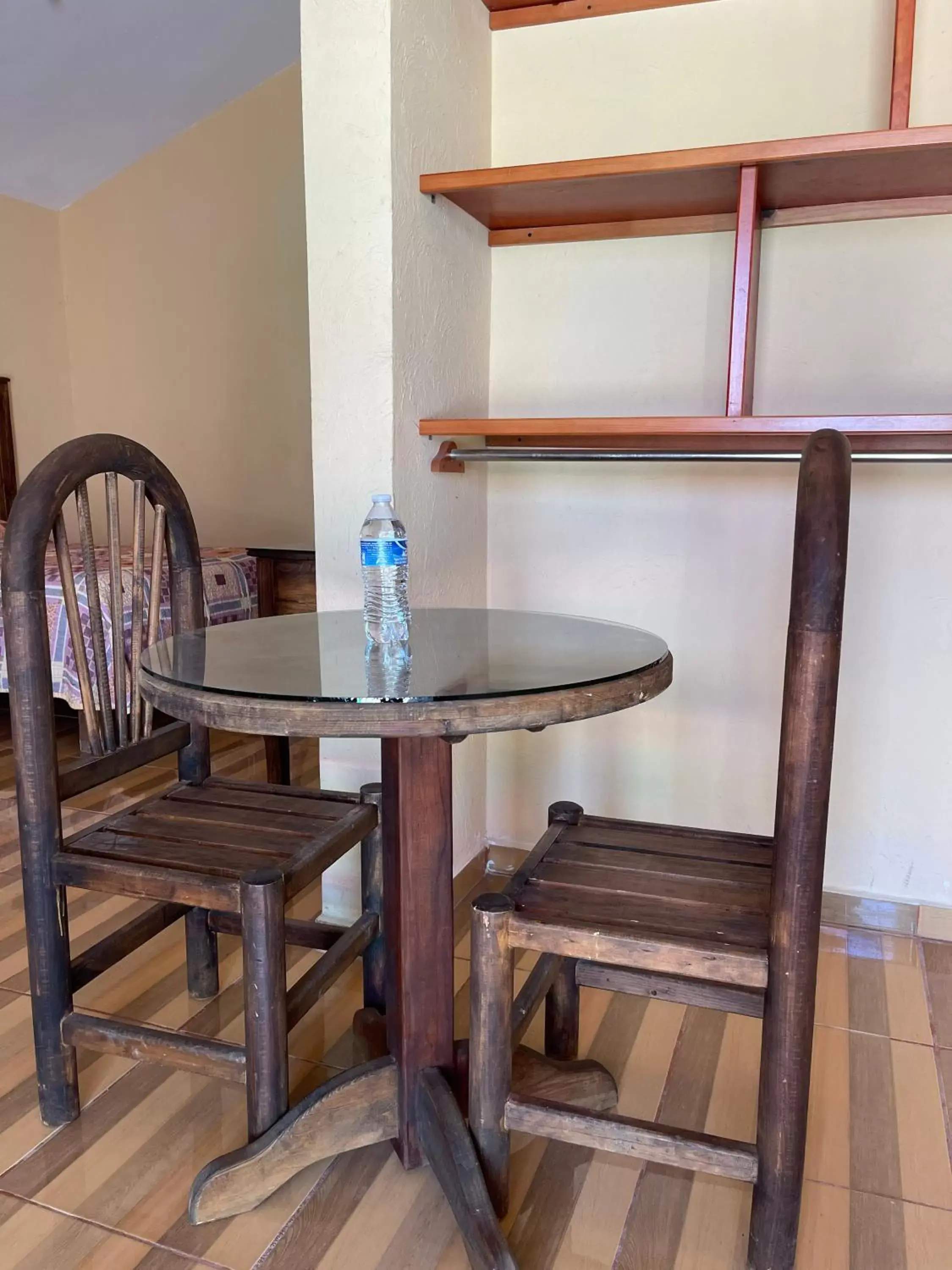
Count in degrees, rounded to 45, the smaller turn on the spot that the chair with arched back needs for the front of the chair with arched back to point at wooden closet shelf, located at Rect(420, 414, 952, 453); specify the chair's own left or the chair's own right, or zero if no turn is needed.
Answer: approximately 45° to the chair's own left

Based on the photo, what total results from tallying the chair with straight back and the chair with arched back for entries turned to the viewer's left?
1

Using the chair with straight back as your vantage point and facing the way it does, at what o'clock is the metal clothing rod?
The metal clothing rod is roughly at 3 o'clock from the chair with straight back.

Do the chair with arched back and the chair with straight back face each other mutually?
yes

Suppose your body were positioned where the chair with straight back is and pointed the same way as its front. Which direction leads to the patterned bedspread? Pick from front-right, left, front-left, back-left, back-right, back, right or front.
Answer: front-right

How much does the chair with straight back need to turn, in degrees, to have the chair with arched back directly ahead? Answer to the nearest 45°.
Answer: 0° — it already faces it

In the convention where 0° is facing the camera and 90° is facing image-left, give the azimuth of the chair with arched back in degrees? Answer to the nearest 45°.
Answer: approximately 315°

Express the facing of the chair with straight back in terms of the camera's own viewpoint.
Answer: facing to the left of the viewer

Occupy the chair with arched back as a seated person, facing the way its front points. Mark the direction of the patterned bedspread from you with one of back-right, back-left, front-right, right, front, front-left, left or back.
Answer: back-left

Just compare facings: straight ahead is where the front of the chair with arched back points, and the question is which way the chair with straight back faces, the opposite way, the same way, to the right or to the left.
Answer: the opposite way

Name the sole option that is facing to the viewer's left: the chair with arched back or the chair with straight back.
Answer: the chair with straight back
